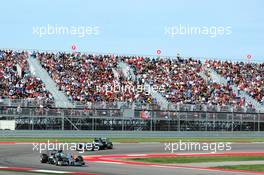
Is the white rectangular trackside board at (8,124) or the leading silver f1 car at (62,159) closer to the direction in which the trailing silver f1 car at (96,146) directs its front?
the leading silver f1 car

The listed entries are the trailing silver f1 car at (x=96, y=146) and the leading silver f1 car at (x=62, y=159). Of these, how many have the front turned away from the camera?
0

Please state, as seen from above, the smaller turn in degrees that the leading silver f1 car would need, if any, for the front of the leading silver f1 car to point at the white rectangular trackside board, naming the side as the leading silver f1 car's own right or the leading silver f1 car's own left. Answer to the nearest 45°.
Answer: approximately 135° to the leading silver f1 car's own left

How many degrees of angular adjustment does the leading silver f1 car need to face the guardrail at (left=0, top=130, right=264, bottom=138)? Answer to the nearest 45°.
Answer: approximately 135° to its left

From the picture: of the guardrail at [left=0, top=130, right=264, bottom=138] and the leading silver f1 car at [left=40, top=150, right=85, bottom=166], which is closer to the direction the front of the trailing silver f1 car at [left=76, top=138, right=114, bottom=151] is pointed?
the leading silver f1 car

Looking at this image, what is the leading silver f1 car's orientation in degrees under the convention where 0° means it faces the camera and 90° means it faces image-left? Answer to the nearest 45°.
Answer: approximately 315°

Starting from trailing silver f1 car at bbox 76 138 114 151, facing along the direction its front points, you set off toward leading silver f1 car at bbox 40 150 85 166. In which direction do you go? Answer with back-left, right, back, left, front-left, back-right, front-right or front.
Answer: front-left
